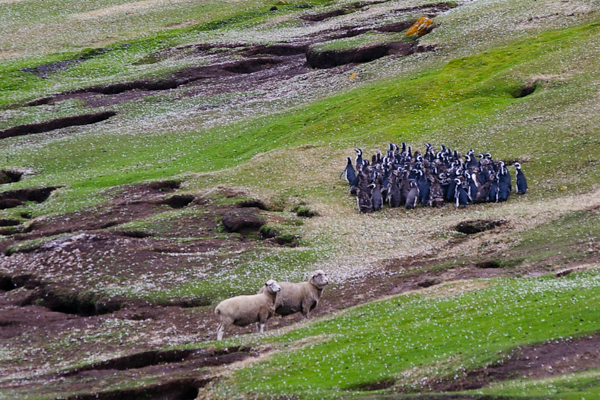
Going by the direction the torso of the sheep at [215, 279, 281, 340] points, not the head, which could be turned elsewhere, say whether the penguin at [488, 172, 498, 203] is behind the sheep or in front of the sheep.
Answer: in front

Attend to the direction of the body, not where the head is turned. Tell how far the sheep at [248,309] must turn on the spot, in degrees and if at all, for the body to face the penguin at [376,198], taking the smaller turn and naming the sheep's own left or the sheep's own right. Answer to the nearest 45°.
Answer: approximately 45° to the sheep's own left

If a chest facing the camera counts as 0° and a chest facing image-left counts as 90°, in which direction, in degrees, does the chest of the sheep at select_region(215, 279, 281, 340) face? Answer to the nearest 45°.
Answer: approximately 270°

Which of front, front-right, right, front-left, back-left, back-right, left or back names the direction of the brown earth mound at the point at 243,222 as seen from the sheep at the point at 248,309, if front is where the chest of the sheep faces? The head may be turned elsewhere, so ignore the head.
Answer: left

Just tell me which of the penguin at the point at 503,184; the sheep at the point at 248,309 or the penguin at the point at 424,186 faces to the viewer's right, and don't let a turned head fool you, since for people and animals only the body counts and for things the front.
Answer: the sheep

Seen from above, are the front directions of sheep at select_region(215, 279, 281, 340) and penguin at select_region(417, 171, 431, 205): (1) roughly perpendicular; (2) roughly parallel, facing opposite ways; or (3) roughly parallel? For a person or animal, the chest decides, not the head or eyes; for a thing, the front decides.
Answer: roughly perpendicular
